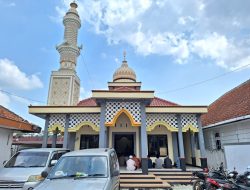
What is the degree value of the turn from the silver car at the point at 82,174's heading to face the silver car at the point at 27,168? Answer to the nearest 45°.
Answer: approximately 90° to its right

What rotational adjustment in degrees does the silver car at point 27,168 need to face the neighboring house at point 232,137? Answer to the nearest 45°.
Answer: approximately 135° to its left

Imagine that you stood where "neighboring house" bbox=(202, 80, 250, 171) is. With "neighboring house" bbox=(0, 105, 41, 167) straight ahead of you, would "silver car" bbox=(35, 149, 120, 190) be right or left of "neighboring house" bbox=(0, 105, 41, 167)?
left

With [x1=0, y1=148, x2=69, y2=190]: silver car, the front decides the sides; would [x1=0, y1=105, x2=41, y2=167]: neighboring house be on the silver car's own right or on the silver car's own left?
on the silver car's own right

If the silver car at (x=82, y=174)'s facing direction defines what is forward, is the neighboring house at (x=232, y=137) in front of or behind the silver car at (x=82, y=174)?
behind

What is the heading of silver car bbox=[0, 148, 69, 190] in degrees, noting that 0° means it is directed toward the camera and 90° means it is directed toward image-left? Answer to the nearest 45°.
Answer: approximately 45°

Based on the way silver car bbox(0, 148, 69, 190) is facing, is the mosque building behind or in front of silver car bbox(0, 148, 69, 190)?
behind

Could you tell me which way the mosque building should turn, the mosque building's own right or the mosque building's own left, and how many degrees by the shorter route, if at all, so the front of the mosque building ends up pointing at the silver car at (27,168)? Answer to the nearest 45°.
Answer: approximately 45° to the mosque building's own right

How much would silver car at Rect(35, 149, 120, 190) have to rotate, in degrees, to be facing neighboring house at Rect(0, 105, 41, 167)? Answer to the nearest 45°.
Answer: approximately 90° to its right

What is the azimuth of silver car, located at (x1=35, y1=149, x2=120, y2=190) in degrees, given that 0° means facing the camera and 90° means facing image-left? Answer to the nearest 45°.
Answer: approximately 45°

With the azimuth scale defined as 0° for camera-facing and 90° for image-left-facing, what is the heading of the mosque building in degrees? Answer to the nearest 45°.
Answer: approximately 0°

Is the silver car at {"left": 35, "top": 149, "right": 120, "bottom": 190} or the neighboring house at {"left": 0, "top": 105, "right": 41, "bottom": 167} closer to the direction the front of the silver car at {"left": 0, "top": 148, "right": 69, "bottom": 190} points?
the silver car
